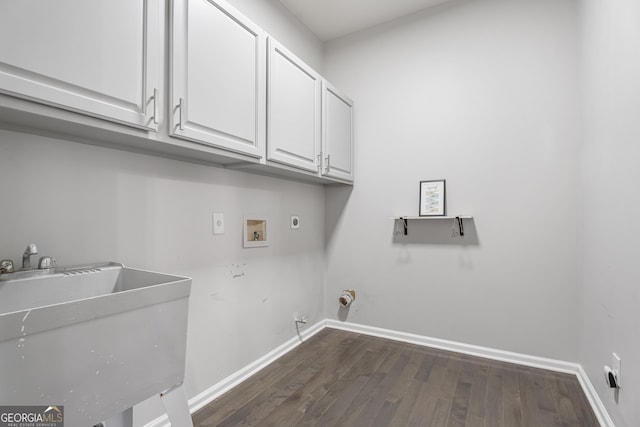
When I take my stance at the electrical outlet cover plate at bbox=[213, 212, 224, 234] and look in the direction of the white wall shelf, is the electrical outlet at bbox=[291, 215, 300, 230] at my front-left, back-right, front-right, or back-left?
front-left

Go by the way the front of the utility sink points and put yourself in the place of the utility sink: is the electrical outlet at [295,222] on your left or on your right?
on your left

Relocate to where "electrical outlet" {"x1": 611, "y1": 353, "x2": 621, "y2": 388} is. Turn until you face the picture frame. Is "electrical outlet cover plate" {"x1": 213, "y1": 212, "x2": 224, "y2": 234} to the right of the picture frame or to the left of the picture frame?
left

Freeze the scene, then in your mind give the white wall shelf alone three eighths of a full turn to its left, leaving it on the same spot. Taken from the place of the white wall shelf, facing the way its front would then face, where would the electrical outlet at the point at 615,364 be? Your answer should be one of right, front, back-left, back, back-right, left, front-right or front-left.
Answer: right

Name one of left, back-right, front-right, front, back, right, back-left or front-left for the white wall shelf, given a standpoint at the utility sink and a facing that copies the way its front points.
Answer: front-left

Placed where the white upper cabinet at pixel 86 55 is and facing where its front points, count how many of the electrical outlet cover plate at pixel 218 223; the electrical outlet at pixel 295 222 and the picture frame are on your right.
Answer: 0

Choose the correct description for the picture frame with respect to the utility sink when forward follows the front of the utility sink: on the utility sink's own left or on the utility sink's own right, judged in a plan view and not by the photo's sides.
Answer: on the utility sink's own left

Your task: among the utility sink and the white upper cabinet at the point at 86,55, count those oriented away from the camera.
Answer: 0

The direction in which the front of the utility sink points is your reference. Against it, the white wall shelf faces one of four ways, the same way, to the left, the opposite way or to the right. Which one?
to the right

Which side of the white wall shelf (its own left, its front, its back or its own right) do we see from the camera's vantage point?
front

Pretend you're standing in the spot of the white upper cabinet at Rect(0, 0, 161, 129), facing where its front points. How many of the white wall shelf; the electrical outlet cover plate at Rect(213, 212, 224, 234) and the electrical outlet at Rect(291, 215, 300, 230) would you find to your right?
0

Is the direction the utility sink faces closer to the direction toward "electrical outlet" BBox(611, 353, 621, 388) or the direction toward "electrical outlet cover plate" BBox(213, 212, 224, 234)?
the electrical outlet

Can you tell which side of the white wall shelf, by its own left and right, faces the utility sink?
front

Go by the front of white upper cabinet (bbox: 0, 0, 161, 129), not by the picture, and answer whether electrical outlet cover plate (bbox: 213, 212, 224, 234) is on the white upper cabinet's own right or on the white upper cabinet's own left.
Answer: on the white upper cabinet's own left

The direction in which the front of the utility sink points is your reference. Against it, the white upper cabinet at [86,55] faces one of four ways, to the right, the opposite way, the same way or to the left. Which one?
the same way

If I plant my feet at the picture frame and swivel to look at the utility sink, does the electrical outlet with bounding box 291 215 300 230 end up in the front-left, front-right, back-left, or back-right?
front-right

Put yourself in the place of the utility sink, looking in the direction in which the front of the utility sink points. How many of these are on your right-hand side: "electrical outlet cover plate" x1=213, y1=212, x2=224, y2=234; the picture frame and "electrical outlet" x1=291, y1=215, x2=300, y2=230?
0
